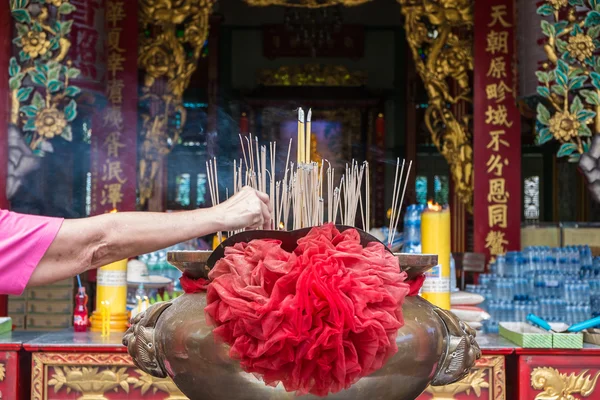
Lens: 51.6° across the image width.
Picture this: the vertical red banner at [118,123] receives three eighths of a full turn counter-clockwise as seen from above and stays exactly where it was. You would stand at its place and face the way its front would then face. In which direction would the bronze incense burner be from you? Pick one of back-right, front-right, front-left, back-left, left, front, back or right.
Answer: back-right

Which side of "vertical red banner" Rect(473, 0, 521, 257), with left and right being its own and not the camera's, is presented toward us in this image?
front

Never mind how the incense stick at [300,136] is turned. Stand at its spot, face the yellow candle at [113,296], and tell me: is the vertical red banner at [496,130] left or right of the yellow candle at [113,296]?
right

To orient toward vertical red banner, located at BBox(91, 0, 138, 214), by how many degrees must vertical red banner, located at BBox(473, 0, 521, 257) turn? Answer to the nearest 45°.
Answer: approximately 90° to its right

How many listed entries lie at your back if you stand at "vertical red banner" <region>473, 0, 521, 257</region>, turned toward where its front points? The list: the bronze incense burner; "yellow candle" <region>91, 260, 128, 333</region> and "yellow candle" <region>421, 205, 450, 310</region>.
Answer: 0

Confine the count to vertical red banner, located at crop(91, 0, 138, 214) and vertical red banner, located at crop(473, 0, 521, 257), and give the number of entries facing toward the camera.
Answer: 2

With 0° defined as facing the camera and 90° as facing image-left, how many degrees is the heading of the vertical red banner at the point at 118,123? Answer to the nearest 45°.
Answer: approximately 0°

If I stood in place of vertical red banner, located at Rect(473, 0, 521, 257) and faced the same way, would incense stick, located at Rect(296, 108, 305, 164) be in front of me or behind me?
in front

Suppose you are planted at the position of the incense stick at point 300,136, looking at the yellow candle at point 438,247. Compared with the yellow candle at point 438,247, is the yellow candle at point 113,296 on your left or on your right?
left

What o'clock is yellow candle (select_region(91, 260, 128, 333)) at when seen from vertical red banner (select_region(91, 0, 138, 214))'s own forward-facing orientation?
The yellow candle is roughly at 12 o'clock from the vertical red banner.

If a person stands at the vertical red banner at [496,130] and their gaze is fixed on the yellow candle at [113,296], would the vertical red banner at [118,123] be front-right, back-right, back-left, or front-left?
front-right

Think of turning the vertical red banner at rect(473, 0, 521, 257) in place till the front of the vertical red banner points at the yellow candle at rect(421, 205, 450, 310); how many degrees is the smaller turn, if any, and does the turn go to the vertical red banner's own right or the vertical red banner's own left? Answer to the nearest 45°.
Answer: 0° — it already faces it

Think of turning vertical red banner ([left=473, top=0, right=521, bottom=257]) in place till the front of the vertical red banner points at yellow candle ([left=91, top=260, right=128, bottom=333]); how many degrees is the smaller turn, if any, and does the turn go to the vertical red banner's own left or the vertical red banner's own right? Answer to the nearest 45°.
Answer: approximately 45° to the vertical red banner's own right

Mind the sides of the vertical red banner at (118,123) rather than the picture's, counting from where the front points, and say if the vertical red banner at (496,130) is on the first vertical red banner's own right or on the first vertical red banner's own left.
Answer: on the first vertical red banner's own left

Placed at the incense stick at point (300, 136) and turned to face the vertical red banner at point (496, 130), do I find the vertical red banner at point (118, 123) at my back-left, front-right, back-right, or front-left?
front-left

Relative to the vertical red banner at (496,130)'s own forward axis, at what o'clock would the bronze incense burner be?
The bronze incense burner is roughly at 12 o'clock from the vertical red banner.

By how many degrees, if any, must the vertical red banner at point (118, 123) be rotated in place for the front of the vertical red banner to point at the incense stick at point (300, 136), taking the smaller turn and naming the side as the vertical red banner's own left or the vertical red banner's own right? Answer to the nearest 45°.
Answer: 0° — it already faces it
